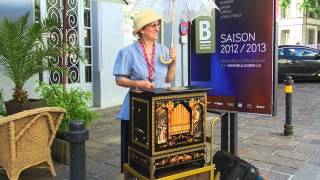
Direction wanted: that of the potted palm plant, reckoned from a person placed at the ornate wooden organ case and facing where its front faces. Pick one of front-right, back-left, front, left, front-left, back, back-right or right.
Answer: back

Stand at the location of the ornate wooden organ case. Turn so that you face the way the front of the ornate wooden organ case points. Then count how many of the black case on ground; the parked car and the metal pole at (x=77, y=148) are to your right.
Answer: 1

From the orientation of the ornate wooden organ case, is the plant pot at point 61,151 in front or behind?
behind

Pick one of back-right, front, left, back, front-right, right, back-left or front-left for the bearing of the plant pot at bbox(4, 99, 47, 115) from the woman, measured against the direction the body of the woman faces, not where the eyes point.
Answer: back

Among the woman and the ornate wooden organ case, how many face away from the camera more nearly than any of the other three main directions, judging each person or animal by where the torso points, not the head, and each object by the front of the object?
0

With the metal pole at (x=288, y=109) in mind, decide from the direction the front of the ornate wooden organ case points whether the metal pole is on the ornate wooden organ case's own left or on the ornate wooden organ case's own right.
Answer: on the ornate wooden organ case's own left

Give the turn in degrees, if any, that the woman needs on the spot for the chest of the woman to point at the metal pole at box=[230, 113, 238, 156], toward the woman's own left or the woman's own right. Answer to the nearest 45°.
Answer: approximately 90° to the woman's own left

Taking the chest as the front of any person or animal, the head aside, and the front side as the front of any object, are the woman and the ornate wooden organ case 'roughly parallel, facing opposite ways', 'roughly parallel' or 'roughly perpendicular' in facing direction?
roughly parallel

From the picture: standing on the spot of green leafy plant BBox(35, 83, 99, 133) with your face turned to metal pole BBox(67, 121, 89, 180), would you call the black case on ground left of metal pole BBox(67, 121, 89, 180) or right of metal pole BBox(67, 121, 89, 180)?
left

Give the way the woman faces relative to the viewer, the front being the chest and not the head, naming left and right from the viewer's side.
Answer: facing the viewer and to the right of the viewer
